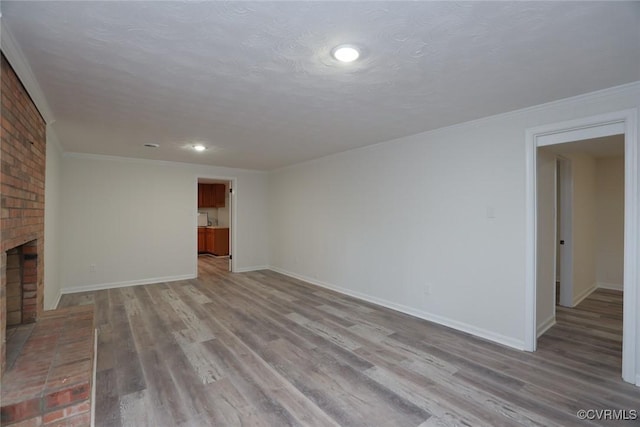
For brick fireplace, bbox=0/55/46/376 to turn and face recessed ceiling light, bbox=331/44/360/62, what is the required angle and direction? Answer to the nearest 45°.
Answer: approximately 45° to its right

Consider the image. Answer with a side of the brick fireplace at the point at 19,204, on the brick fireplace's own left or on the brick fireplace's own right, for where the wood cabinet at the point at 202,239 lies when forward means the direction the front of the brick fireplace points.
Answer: on the brick fireplace's own left

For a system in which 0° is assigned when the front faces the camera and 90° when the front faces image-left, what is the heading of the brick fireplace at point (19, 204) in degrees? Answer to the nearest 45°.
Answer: approximately 270°

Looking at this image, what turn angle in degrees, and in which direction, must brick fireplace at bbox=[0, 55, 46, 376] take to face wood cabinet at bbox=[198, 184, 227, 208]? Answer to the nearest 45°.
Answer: approximately 45° to its left

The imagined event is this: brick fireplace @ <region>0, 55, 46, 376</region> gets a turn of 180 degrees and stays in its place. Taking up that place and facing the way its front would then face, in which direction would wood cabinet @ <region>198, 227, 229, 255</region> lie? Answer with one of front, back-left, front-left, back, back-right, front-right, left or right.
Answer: back-right
